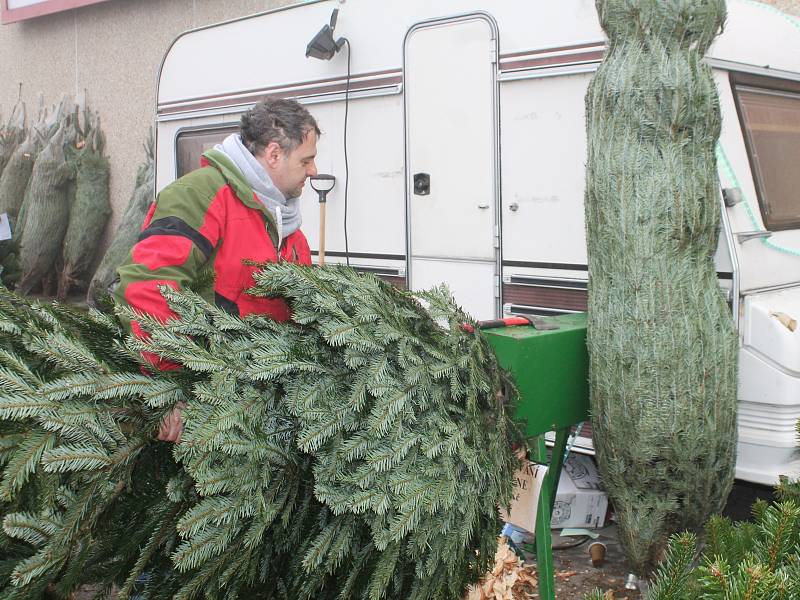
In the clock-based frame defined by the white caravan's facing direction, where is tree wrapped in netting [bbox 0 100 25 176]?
The tree wrapped in netting is roughly at 6 o'clock from the white caravan.

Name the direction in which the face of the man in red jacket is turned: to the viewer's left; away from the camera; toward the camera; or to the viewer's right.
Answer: to the viewer's right

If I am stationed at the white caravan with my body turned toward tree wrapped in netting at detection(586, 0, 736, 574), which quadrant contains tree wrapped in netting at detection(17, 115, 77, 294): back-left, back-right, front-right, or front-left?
back-right

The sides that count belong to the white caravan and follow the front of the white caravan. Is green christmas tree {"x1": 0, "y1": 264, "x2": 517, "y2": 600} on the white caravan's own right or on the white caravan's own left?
on the white caravan's own right

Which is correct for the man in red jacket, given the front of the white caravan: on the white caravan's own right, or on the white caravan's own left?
on the white caravan's own right

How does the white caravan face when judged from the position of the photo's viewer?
facing the viewer and to the right of the viewer

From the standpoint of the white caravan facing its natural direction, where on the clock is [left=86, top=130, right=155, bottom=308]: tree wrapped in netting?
The tree wrapped in netting is roughly at 6 o'clock from the white caravan.

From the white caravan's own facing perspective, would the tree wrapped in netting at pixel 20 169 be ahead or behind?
behind

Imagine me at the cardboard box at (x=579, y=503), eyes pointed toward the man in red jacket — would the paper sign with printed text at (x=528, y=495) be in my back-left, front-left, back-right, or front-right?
front-left

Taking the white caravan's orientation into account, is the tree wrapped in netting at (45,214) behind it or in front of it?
behind

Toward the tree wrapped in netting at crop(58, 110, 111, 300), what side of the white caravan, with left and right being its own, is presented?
back

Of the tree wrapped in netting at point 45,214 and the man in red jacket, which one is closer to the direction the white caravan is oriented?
the man in red jacket
